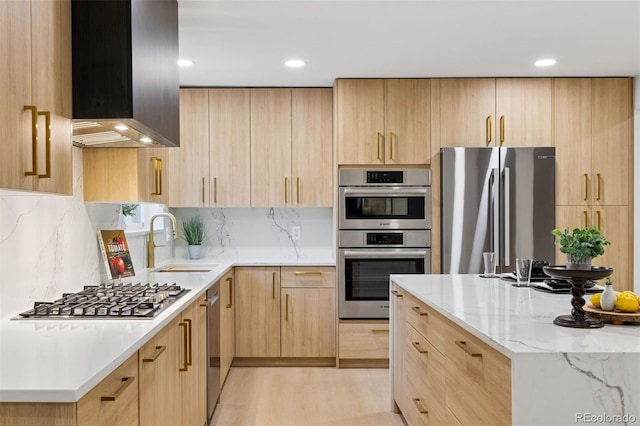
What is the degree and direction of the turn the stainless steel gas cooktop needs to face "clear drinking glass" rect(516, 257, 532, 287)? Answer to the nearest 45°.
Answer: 0° — it already faces it

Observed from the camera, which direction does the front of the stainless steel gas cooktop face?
facing to the right of the viewer

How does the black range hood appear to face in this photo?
to the viewer's right

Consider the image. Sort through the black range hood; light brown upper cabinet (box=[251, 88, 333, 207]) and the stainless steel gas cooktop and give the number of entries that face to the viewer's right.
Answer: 2

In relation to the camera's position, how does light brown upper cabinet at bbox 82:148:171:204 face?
facing to the right of the viewer

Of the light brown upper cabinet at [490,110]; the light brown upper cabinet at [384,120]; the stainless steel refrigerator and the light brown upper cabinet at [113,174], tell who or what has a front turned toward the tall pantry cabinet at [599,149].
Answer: the light brown upper cabinet at [113,174]
